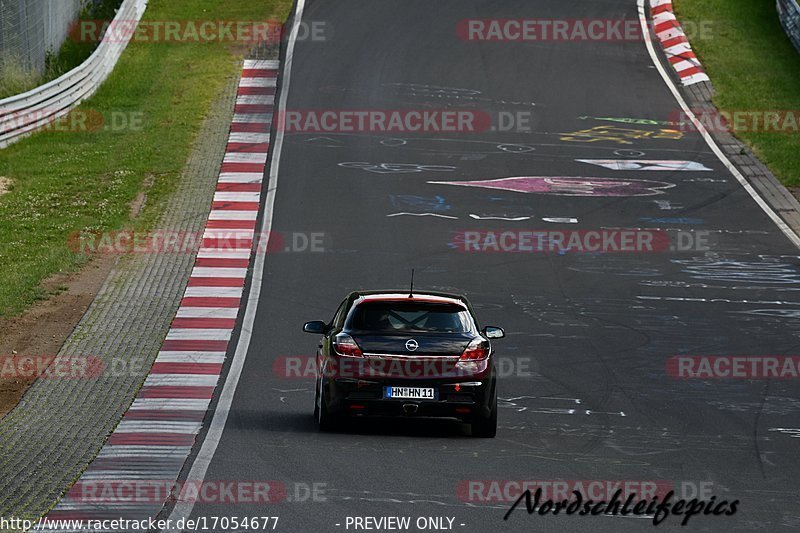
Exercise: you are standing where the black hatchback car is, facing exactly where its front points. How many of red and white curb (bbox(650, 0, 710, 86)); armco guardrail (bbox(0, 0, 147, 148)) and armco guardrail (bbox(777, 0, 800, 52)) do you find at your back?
0

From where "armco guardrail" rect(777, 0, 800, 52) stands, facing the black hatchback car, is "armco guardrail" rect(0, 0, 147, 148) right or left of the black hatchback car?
right

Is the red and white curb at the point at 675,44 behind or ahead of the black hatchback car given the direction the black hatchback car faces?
ahead

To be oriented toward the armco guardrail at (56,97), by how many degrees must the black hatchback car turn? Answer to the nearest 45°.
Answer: approximately 45° to its left

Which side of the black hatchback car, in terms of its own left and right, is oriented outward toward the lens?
back

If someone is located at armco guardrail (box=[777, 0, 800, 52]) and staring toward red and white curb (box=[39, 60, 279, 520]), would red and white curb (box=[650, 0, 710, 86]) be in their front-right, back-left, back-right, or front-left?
front-right

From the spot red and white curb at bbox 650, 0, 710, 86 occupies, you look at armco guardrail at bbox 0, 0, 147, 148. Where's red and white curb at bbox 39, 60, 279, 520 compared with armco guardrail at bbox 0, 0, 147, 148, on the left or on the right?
left
